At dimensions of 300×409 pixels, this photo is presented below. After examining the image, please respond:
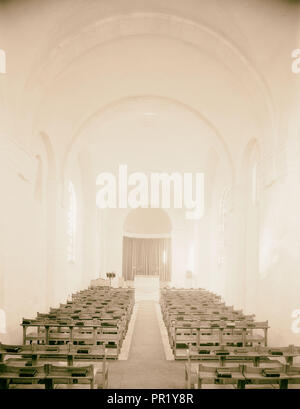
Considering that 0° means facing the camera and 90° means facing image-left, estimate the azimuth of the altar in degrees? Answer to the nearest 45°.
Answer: approximately 0°
